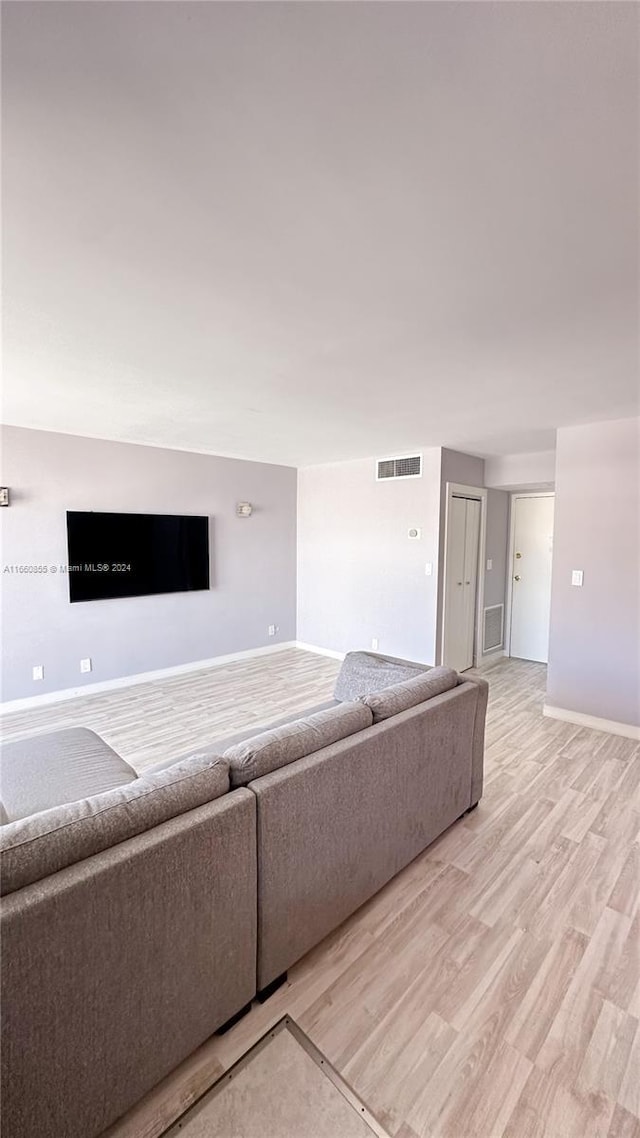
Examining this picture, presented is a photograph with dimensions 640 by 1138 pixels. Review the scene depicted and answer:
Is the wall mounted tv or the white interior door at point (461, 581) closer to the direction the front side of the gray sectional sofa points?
the wall mounted tv

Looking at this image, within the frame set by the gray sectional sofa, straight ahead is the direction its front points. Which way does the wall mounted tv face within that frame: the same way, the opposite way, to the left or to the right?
the opposite way

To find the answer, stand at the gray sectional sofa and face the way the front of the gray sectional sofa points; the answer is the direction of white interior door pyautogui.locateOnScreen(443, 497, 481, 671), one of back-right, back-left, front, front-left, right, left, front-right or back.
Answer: right

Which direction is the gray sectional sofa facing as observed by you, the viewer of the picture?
facing away from the viewer and to the left of the viewer

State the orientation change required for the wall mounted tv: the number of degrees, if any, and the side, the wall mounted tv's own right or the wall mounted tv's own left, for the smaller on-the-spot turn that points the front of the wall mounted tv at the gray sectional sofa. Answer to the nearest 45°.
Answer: approximately 45° to the wall mounted tv's own right

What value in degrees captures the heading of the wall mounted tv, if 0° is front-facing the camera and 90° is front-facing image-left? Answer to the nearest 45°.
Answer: approximately 315°

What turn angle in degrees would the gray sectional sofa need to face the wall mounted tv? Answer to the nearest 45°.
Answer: approximately 45° to its right
